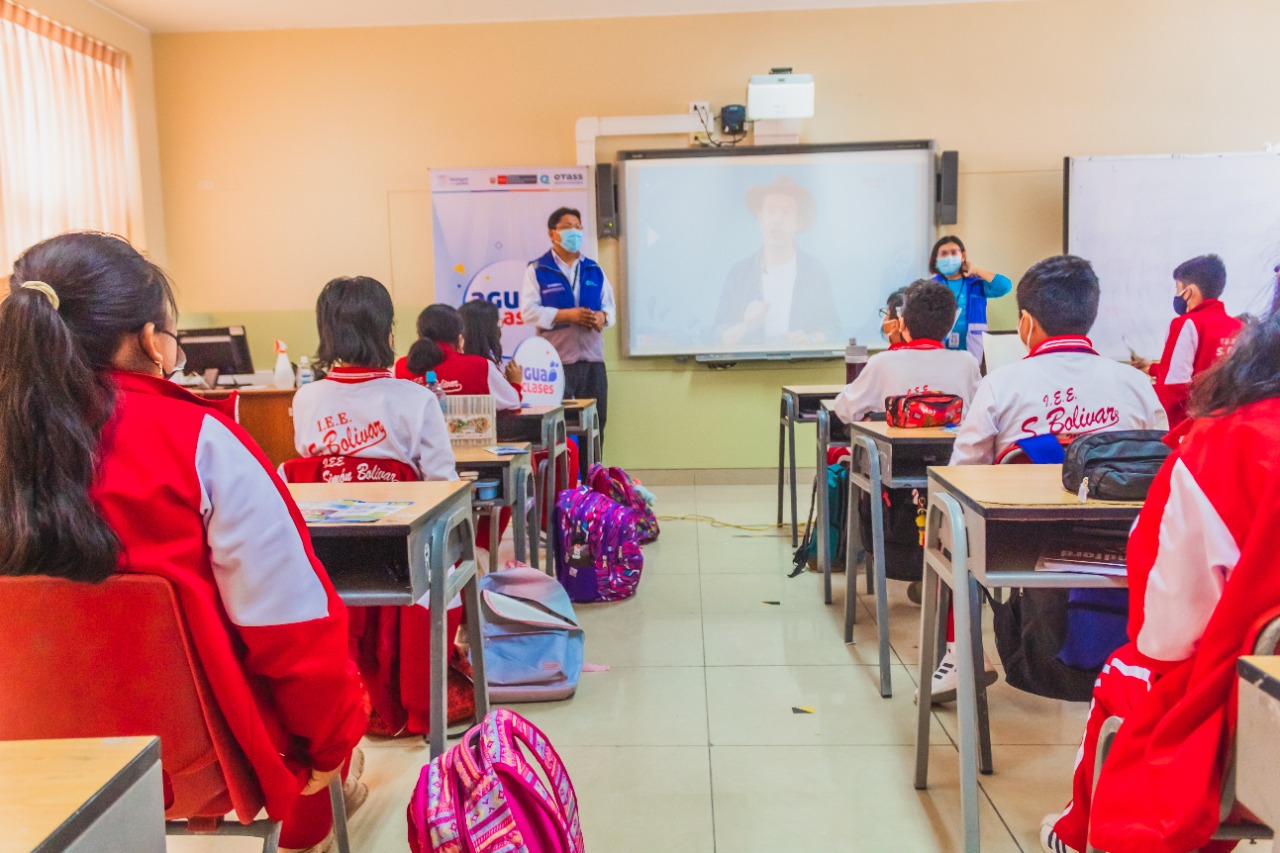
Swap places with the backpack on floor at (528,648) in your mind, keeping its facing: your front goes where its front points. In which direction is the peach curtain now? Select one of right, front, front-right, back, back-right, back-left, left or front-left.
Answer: back-right

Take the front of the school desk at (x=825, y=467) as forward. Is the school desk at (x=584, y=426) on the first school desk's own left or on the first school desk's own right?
on the first school desk's own right

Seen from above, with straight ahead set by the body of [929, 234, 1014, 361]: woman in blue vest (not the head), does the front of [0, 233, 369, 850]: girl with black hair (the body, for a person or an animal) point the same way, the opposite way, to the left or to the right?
the opposite way

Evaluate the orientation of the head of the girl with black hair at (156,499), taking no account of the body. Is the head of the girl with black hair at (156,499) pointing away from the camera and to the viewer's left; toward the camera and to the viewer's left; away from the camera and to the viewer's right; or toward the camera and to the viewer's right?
away from the camera and to the viewer's right

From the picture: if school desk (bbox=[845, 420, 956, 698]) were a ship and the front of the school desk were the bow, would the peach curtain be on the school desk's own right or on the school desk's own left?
on the school desk's own right

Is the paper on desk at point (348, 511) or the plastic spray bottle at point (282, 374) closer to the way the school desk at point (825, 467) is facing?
the paper on desk

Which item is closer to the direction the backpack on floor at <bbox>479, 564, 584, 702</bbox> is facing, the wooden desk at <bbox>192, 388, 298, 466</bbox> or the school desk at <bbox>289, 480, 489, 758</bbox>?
the school desk

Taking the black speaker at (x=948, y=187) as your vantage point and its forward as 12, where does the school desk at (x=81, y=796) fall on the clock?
The school desk is roughly at 12 o'clock from the black speaker.

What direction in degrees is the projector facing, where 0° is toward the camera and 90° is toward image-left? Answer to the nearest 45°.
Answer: approximately 180°

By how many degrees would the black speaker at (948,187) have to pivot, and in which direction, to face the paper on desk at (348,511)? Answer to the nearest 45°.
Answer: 0° — it already faces it
